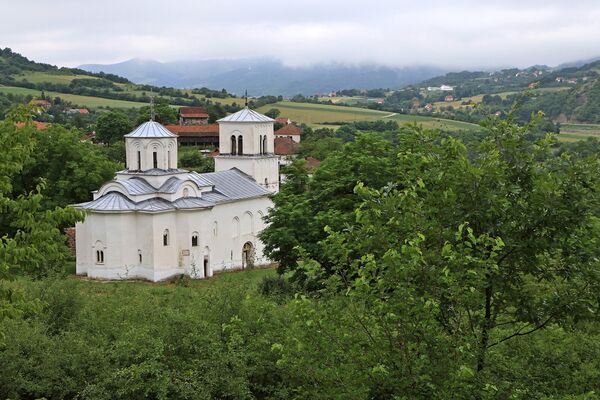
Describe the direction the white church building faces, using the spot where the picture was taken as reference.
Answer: facing away from the viewer and to the right of the viewer

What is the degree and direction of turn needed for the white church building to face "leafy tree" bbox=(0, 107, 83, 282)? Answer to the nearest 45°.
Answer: approximately 135° to its right

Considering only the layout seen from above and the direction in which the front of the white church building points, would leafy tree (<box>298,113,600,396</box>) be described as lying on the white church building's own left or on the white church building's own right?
on the white church building's own right
